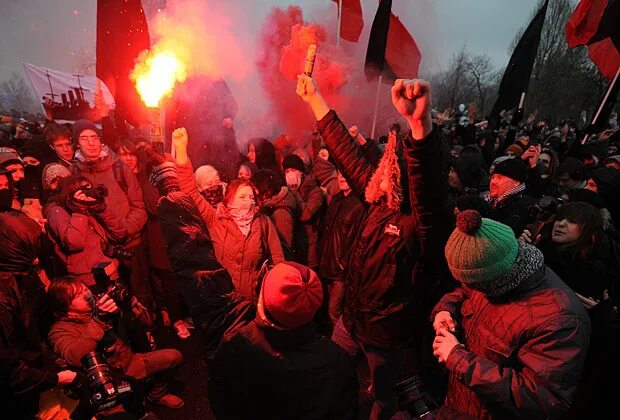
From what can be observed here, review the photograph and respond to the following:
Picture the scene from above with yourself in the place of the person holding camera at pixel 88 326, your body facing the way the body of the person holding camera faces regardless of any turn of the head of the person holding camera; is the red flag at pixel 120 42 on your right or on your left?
on your left

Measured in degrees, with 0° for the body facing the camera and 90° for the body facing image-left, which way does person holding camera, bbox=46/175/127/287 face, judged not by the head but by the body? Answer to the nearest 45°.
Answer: approximately 315°

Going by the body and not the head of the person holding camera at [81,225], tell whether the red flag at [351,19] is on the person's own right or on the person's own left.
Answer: on the person's own left

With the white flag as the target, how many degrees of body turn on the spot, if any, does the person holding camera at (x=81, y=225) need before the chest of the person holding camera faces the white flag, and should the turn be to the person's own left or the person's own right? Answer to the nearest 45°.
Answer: approximately 135° to the person's own left

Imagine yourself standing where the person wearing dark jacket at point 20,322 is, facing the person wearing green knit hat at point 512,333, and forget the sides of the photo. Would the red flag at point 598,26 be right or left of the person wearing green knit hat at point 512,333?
left

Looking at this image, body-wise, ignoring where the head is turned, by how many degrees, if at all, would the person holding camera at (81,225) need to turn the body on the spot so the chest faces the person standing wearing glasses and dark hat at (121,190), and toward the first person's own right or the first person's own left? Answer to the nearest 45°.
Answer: approximately 90° to the first person's own left

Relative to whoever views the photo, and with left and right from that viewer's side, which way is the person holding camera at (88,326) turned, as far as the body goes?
facing to the right of the viewer

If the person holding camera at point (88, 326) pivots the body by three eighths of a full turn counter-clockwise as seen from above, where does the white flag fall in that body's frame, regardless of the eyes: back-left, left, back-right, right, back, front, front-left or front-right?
front-right

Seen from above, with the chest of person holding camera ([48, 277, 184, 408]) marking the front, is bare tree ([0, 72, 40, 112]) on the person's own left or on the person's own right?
on the person's own left

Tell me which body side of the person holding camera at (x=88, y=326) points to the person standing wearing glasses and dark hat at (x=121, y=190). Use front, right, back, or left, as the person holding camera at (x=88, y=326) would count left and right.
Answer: left

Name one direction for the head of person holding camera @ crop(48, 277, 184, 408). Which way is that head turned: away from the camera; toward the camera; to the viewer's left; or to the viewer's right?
to the viewer's right
